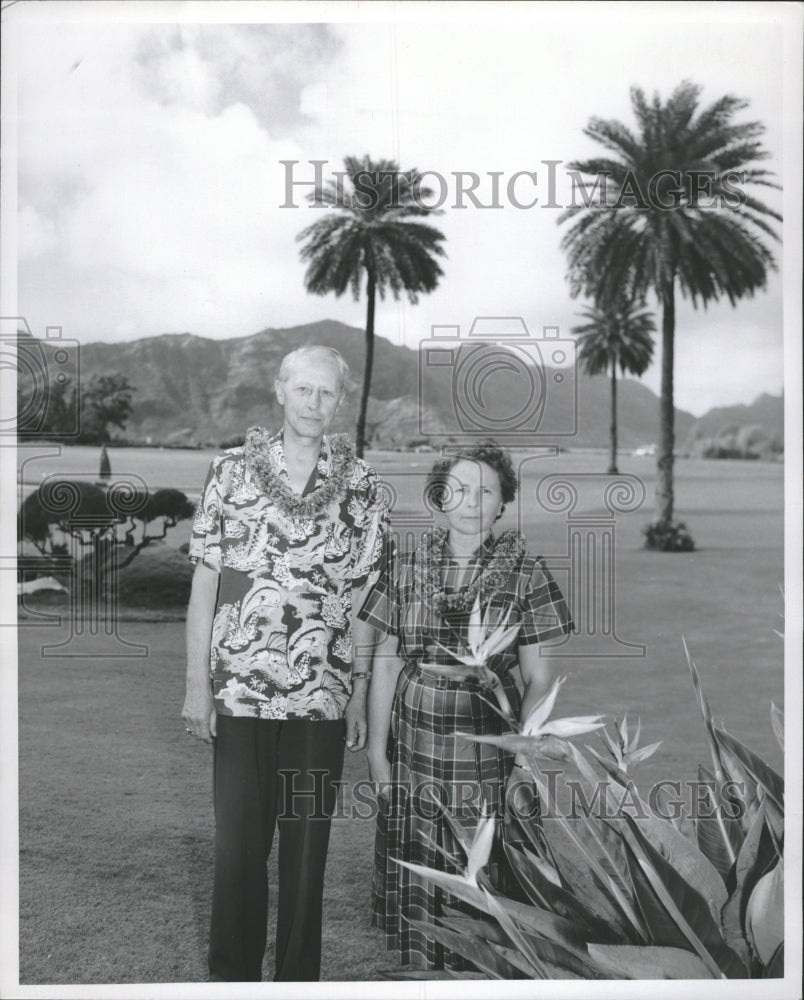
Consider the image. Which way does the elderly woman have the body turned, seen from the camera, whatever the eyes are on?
toward the camera

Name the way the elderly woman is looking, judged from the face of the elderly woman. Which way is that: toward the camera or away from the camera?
toward the camera
